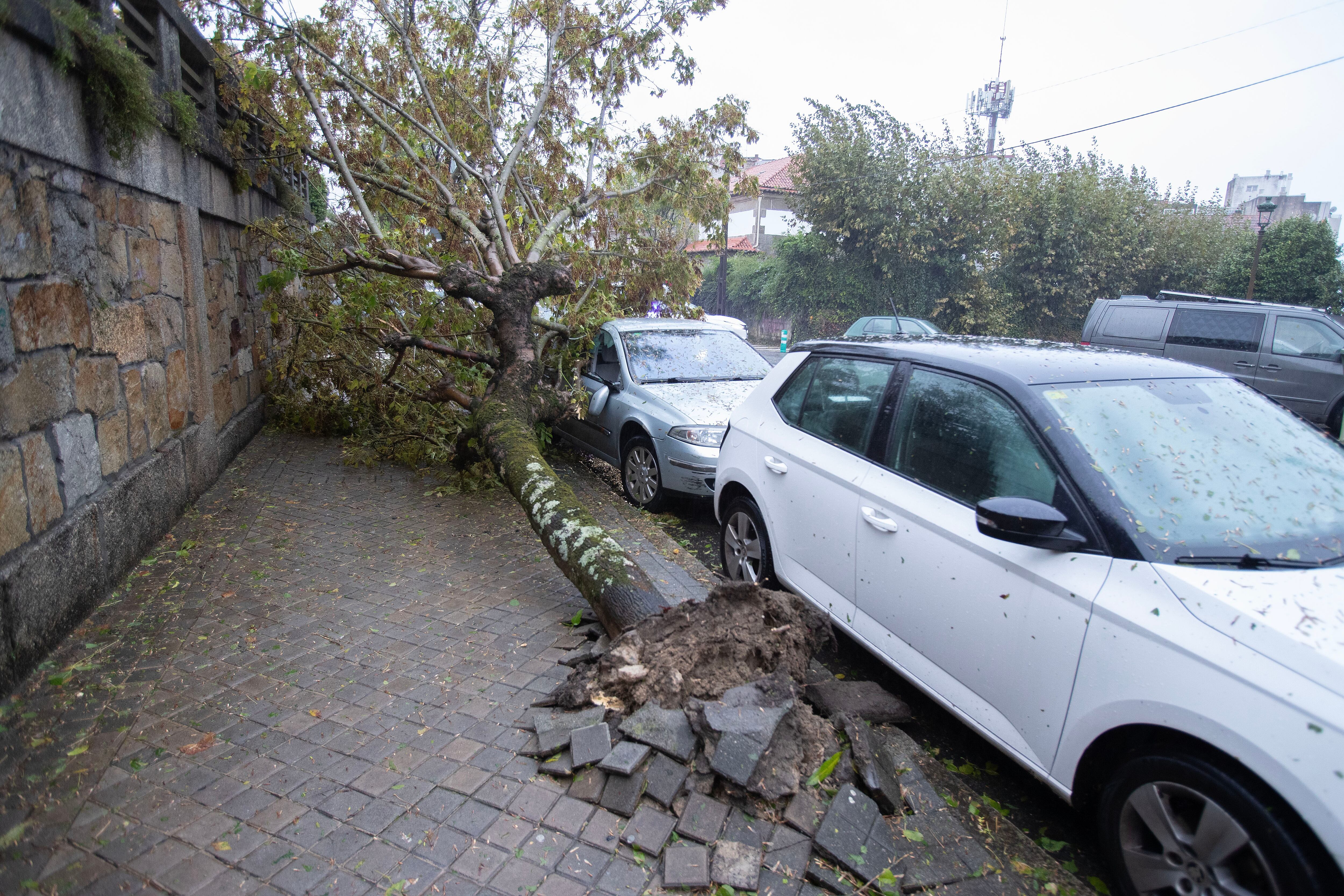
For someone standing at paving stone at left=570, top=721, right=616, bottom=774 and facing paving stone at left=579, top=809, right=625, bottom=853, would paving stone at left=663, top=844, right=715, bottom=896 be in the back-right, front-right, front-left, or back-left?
front-left

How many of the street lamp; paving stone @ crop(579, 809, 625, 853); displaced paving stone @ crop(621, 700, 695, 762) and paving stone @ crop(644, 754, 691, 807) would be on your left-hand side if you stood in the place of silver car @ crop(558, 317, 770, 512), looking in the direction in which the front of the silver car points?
1

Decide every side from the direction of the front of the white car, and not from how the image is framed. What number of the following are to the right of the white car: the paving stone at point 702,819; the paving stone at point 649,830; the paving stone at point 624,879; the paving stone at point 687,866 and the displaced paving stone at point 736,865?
5

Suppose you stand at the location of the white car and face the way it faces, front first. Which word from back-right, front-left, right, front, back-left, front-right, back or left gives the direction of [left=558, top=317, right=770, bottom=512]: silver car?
back

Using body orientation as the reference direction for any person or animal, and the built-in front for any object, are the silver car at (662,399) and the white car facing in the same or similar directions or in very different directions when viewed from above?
same or similar directions

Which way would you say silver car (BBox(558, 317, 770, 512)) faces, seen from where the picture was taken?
facing the viewer and to the right of the viewer

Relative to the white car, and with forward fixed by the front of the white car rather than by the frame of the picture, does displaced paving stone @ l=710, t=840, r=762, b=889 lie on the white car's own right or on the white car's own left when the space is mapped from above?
on the white car's own right

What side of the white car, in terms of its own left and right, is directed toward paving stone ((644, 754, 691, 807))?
right

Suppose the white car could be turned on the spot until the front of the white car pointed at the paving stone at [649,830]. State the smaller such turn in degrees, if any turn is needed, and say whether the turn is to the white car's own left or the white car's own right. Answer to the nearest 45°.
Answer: approximately 90° to the white car's own right

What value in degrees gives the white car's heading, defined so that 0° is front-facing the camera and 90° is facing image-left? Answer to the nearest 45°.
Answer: approximately 315°

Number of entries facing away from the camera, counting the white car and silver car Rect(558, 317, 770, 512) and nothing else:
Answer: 0

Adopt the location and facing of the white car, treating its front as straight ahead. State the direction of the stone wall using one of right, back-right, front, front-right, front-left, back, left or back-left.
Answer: back-right

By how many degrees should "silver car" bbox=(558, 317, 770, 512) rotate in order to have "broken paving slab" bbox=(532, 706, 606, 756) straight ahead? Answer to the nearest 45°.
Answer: approximately 45° to its right

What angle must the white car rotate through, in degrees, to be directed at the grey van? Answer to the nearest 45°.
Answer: approximately 135° to its left

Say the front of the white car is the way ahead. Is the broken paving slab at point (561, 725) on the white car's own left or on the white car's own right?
on the white car's own right

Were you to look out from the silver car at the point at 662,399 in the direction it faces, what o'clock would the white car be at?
The white car is roughly at 1 o'clock from the silver car.

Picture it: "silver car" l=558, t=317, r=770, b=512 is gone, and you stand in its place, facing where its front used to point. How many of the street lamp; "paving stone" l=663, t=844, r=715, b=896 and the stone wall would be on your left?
1

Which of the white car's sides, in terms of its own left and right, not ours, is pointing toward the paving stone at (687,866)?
right
